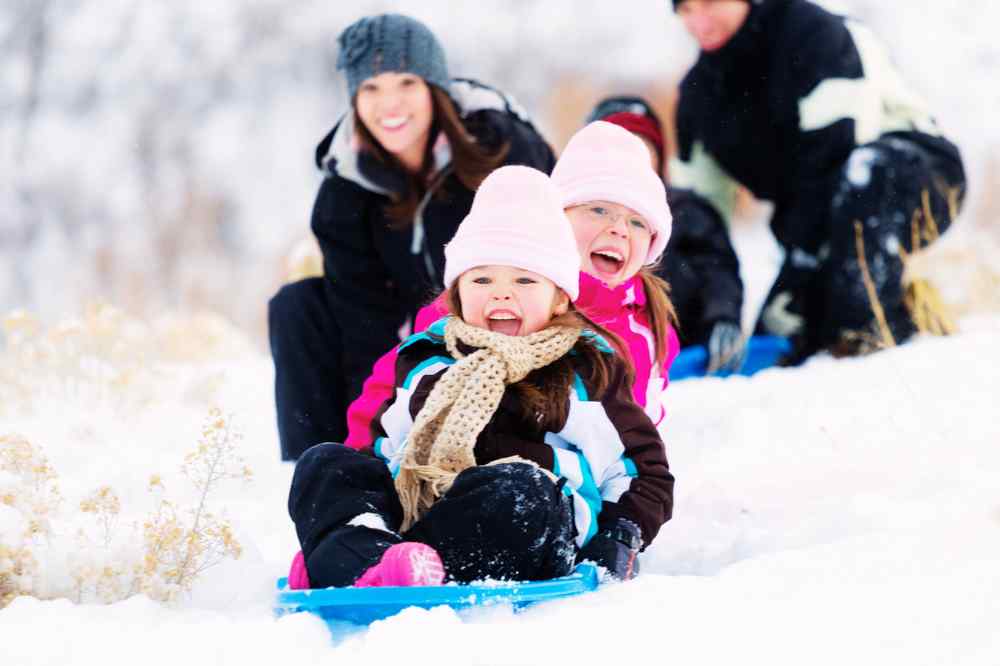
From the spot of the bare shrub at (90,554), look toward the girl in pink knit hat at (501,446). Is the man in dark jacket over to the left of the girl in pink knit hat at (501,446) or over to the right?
left

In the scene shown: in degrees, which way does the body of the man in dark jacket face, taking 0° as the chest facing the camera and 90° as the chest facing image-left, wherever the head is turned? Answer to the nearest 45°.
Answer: approximately 45°

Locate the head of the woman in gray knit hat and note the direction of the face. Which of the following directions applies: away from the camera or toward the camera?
toward the camera

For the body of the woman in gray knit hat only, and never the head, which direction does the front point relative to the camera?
toward the camera

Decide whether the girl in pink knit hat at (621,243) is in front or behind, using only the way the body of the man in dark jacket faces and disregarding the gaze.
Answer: in front

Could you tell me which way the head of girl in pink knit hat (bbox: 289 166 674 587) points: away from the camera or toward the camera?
toward the camera

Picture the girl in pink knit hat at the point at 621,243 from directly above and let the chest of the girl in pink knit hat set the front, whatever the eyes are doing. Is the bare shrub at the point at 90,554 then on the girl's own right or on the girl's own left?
on the girl's own right

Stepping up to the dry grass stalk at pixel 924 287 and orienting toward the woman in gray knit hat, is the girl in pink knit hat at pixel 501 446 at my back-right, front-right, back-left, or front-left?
front-left

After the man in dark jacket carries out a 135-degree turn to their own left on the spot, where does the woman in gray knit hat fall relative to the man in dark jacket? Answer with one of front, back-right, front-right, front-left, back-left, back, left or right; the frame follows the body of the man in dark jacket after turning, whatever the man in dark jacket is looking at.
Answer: back-right

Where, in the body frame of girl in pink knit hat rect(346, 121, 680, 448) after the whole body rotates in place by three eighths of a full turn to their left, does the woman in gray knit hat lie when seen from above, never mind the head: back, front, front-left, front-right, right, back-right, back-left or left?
left
